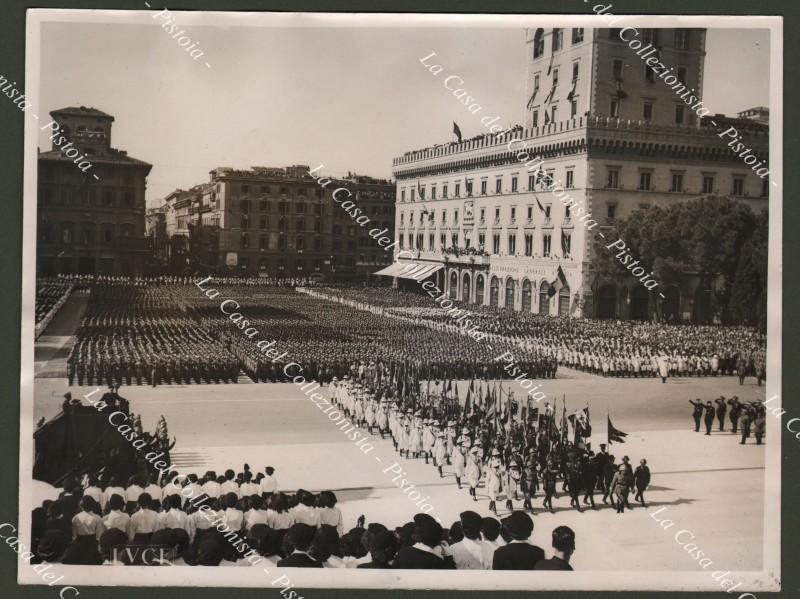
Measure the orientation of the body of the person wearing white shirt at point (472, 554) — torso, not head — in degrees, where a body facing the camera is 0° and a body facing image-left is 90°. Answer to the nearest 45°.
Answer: approximately 180°

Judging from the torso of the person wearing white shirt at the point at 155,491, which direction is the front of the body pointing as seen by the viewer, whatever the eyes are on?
away from the camera

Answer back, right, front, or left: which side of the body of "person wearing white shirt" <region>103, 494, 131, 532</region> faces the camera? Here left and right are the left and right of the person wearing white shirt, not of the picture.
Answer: back

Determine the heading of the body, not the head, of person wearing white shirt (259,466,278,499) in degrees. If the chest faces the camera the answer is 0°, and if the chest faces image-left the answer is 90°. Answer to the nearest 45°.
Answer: approximately 180°

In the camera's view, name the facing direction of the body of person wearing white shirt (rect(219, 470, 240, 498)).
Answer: away from the camera

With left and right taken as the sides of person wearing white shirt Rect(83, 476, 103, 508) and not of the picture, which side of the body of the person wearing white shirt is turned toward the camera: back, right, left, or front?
back

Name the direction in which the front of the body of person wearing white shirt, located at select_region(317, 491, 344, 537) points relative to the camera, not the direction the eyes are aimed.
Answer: away from the camera

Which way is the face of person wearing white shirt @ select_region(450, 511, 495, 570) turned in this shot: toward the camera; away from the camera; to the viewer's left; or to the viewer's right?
away from the camera
